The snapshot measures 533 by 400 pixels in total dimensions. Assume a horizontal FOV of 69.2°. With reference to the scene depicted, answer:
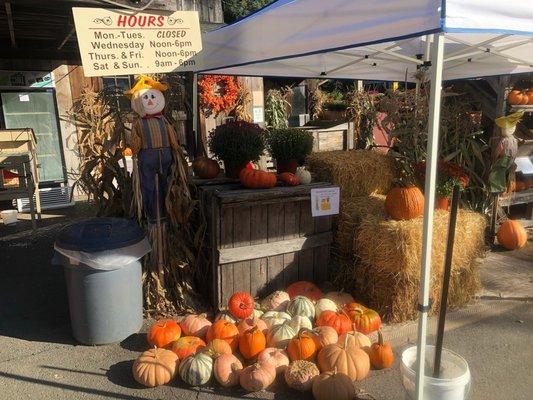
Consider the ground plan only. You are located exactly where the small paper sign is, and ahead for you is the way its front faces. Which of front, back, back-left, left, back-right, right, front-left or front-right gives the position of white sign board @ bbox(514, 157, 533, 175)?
back-left

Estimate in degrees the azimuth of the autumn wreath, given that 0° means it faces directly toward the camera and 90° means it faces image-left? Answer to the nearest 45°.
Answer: approximately 0°

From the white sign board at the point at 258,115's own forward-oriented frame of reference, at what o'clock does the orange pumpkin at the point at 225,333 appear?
The orange pumpkin is roughly at 12 o'clock from the white sign board.

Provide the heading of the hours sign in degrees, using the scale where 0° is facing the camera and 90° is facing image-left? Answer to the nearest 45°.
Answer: approximately 0°

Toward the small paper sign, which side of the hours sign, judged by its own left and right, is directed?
left
